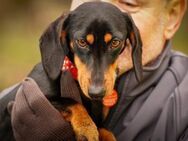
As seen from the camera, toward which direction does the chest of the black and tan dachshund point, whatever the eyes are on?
toward the camera

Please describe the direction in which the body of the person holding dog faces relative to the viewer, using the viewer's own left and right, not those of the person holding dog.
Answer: facing the viewer and to the left of the viewer
